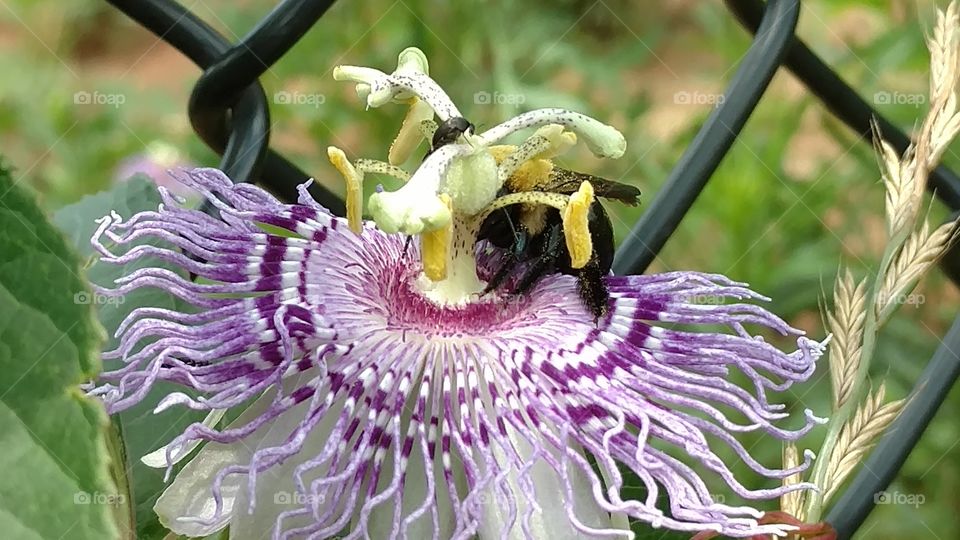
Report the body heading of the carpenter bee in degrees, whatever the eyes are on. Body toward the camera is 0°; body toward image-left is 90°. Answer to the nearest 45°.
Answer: approximately 90°
